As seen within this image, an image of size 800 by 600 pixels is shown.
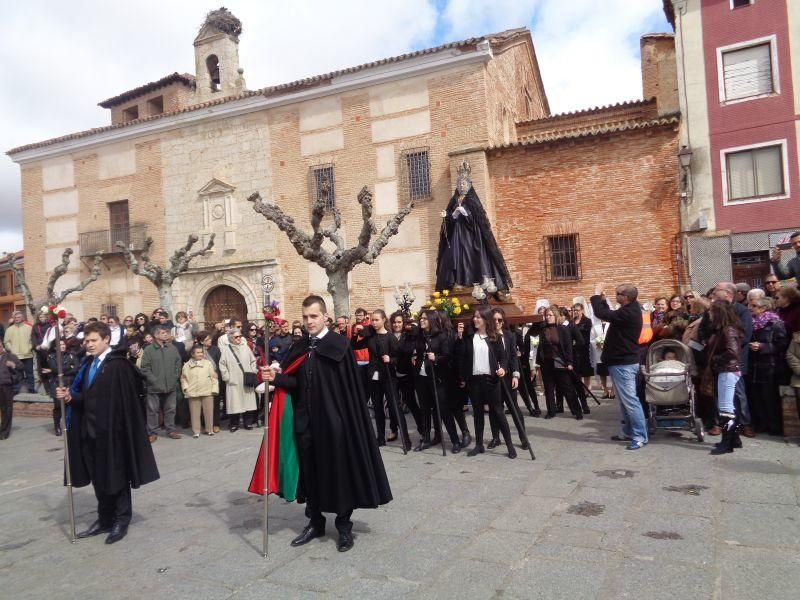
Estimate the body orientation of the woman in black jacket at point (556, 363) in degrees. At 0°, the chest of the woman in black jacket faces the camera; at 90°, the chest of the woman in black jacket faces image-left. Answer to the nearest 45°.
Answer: approximately 45°

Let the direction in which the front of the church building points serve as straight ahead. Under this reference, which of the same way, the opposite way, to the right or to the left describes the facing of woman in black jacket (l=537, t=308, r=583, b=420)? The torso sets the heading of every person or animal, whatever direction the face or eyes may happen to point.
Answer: the same way

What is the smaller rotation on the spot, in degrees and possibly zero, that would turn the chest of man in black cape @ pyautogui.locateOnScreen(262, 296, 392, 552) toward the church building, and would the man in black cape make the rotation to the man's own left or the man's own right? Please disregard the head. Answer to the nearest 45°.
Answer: approximately 135° to the man's own right

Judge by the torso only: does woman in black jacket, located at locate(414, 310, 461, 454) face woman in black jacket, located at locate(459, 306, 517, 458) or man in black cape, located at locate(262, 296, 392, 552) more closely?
the man in black cape

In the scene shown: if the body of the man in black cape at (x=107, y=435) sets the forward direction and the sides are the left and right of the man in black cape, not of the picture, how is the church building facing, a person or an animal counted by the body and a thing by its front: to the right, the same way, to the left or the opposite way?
the same way

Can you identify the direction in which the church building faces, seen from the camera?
facing the viewer and to the left of the viewer

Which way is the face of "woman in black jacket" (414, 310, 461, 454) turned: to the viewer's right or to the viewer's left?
to the viewer's left

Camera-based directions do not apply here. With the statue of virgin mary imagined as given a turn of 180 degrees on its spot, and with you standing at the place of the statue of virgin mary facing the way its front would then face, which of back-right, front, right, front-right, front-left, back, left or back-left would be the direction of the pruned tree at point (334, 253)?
back-left

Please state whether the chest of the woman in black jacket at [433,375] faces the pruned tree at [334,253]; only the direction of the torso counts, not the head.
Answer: no

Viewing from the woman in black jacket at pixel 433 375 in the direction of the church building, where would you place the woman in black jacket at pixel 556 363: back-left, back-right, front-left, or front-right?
front-right

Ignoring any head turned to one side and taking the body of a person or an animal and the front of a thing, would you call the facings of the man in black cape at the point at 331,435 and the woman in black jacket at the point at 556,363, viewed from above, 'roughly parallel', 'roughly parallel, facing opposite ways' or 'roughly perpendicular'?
roughly parallel

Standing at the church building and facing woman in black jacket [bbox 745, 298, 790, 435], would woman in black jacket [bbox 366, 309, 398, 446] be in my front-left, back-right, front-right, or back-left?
front-right

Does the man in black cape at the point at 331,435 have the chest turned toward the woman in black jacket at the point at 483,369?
no

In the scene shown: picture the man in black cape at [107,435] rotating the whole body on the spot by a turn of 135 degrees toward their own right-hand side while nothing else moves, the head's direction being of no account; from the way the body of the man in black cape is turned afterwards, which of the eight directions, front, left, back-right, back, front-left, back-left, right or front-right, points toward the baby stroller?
right

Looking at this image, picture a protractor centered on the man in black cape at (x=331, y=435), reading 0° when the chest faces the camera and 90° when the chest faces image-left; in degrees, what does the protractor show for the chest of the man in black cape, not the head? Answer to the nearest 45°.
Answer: approximately 45°

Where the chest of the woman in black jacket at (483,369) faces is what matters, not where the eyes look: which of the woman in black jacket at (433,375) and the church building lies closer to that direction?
the woman in black jacket

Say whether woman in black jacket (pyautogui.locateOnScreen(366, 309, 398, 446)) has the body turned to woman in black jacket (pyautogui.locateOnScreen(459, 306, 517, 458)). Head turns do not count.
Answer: no

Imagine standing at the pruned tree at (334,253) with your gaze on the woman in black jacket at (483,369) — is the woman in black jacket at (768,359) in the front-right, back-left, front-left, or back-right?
front-left

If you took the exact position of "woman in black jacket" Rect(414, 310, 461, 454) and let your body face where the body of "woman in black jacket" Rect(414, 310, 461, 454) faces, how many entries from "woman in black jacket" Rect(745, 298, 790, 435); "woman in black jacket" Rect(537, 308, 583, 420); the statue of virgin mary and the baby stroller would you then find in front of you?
0
